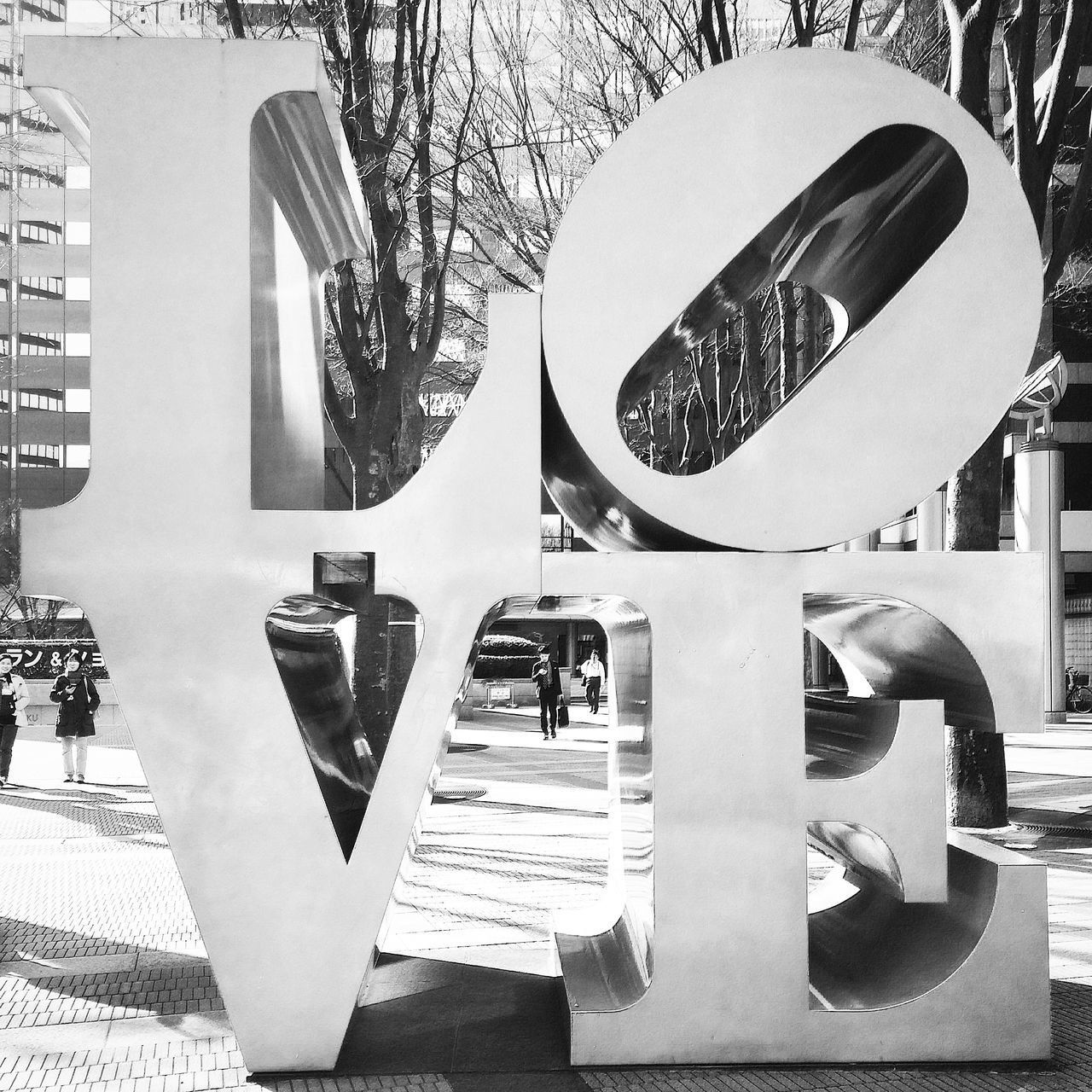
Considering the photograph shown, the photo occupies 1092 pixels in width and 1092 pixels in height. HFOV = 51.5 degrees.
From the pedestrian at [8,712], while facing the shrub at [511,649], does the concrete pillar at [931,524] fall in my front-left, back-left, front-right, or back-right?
front-right

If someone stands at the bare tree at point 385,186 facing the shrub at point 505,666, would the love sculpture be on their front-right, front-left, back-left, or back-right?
back-right

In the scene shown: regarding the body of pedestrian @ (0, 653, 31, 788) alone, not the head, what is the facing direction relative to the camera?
toward the camera

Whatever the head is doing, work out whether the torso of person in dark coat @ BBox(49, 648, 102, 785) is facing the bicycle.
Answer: no

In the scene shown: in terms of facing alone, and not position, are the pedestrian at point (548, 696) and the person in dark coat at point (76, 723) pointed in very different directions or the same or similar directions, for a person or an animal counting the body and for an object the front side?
same or similar directions

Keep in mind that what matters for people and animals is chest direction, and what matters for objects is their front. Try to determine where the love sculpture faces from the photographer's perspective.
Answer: facing the viewer

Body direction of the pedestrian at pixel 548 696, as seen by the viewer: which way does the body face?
toward the camera

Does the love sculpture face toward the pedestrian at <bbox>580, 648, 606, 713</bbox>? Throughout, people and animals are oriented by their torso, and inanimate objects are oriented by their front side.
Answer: no

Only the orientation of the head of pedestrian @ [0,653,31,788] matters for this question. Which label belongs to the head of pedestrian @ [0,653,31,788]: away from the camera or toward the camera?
toward the camera

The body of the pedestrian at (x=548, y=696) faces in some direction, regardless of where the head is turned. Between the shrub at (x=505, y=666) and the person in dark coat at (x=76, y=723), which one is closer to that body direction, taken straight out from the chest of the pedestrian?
the person in dark coat

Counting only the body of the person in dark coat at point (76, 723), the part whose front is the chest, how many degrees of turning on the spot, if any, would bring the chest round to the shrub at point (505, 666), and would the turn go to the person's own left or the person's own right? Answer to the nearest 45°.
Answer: approximately 135° to the person's own left

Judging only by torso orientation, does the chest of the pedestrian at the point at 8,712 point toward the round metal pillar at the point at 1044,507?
no

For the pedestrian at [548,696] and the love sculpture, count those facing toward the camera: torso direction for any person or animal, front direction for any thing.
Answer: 2

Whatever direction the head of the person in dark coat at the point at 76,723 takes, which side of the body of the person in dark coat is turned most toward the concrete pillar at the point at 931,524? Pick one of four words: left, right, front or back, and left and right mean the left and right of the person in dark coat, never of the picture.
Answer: left

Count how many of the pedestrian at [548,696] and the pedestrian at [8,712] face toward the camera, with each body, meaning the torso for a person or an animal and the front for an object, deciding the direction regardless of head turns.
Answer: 2

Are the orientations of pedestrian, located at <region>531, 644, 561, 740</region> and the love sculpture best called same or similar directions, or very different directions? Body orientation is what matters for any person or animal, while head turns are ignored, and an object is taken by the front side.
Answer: same or similar directions

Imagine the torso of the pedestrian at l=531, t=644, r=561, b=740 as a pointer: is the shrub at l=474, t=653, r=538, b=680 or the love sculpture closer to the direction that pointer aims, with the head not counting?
the love sculpture
